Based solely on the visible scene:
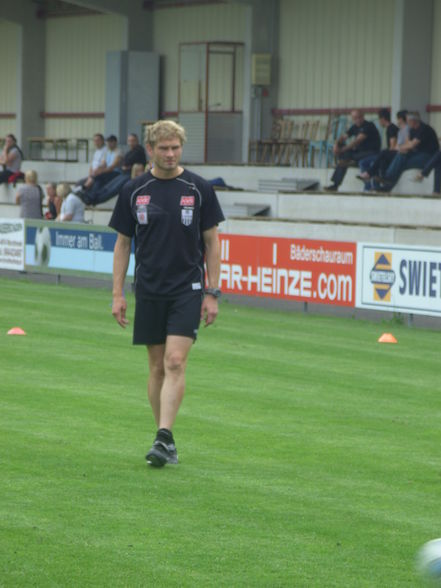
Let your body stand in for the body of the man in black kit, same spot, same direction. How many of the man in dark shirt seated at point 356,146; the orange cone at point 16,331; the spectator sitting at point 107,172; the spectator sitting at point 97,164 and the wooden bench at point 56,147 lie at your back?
5

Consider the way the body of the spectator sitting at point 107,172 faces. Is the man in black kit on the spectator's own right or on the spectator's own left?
on the spectator's own left

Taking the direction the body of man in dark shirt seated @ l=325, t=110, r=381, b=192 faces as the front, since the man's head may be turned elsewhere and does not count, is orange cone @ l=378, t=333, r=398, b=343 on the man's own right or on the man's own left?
on the man's own left

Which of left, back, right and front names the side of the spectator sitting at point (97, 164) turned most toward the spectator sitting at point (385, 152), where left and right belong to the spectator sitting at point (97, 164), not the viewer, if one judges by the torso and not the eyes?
left

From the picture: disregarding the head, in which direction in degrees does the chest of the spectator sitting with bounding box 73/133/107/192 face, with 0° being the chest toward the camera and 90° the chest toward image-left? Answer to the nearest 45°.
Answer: approximately 45°

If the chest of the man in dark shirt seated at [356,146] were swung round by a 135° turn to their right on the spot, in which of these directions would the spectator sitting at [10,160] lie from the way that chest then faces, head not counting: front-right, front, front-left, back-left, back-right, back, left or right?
front-left

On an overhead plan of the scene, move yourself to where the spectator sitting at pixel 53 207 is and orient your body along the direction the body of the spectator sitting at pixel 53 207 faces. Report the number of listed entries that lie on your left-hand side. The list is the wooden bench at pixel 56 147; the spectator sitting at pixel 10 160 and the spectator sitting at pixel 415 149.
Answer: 1

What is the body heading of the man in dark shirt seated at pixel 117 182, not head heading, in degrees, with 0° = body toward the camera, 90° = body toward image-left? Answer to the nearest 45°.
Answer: approximately 45°

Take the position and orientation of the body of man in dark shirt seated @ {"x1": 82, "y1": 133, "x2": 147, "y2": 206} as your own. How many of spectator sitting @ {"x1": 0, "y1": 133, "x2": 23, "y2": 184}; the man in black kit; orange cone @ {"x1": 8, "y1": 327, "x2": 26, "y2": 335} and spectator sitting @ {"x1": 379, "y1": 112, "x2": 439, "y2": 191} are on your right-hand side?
1

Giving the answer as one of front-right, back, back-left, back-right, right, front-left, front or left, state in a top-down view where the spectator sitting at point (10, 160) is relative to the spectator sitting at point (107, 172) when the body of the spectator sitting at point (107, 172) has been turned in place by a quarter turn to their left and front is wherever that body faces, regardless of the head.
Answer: back

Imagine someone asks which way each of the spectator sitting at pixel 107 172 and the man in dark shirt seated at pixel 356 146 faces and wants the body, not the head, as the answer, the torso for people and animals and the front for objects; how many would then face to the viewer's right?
0

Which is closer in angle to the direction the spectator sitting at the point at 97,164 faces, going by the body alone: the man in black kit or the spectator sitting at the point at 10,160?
the man in black kit

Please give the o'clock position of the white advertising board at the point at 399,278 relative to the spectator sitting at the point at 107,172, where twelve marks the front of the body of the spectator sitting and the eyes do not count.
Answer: The white advertising board is roughly at 10 o'clock from the spectator sitting.

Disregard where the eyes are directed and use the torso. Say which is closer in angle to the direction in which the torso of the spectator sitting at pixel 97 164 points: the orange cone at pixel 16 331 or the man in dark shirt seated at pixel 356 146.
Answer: the orange cone
